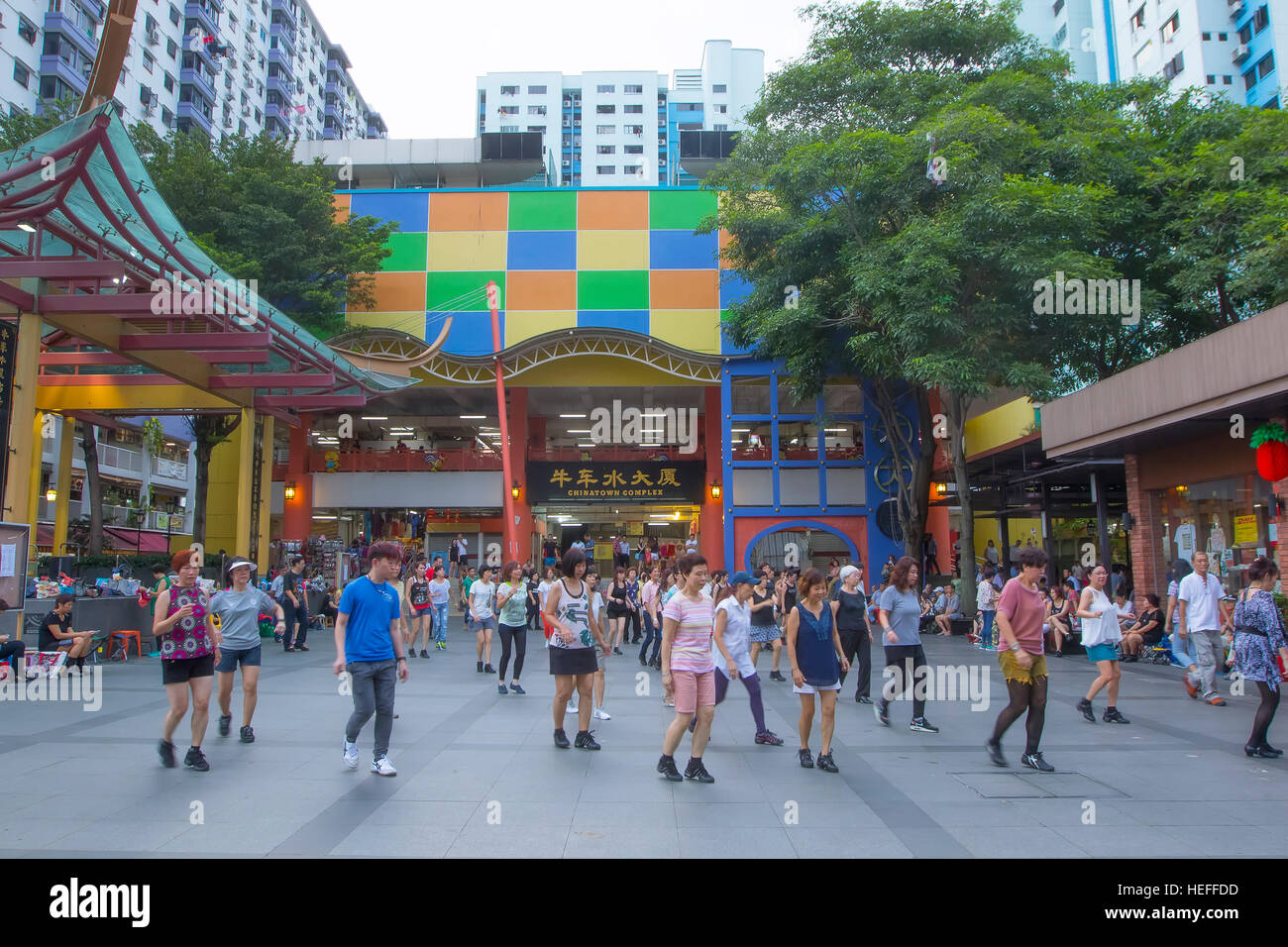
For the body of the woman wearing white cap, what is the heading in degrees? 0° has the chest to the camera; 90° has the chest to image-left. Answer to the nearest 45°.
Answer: approximately 0°

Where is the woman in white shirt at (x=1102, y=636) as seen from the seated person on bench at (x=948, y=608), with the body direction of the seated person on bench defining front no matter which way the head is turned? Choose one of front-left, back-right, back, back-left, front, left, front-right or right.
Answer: front-left

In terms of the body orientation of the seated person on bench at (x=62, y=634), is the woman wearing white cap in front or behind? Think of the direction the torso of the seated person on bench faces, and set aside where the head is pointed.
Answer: in front

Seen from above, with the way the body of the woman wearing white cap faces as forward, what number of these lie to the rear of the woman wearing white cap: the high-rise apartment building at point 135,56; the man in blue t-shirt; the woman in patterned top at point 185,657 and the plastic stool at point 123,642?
2

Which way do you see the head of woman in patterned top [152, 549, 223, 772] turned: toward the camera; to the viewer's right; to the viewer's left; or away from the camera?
toward the camera

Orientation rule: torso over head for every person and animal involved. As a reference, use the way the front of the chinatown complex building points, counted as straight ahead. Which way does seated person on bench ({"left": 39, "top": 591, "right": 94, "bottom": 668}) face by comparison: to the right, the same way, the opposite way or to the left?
to the left

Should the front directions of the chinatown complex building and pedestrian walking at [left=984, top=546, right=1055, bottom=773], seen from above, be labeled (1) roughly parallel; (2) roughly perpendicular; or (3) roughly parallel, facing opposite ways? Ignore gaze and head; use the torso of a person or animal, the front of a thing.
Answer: roughly parallel

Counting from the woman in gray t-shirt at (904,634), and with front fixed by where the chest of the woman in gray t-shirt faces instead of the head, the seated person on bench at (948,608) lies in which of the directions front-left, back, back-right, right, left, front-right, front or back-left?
back-left

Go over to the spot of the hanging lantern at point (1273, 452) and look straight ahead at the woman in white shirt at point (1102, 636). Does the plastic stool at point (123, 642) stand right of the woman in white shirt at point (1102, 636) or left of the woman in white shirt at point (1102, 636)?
right

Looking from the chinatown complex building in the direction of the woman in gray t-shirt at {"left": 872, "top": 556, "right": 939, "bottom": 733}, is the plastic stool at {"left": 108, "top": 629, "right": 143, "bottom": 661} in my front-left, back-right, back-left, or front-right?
front-right

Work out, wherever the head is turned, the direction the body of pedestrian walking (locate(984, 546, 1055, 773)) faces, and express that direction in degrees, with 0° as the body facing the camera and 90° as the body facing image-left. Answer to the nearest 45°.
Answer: approximately 315°

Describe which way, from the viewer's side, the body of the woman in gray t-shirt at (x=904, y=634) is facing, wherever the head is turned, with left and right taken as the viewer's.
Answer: facing the viewer and to the right of the viewer

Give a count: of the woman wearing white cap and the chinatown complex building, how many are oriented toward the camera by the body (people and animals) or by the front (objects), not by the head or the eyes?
2
